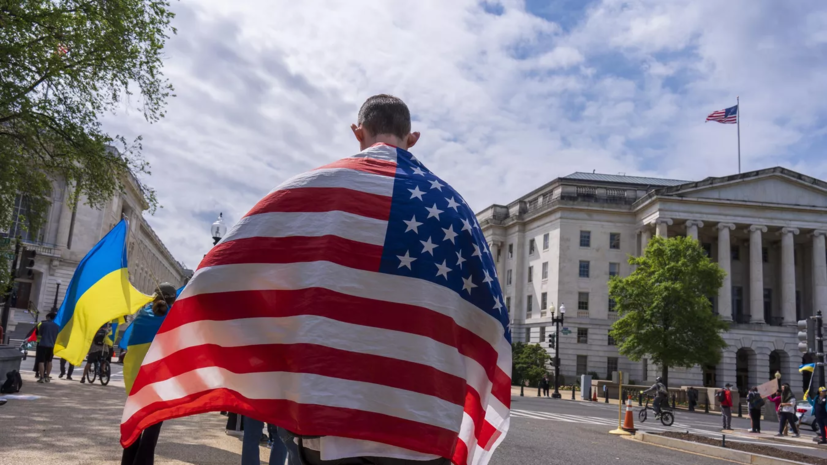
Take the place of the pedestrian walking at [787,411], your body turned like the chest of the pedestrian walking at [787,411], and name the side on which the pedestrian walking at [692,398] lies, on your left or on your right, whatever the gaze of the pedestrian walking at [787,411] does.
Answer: on your right

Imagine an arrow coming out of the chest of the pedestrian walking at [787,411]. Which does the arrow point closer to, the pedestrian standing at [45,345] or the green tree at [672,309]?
the pedestrian standing

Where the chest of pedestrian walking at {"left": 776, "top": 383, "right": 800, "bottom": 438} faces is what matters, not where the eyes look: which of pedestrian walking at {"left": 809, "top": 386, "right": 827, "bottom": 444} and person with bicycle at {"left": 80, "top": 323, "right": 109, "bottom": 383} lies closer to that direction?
the person with bicycle

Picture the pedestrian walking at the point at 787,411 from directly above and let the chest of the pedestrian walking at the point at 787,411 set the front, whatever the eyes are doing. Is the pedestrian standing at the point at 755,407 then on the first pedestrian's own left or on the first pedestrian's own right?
on the first pedestrian's own right

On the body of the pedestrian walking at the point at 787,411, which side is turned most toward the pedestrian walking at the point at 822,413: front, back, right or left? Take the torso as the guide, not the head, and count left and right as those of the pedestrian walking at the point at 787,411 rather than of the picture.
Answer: left

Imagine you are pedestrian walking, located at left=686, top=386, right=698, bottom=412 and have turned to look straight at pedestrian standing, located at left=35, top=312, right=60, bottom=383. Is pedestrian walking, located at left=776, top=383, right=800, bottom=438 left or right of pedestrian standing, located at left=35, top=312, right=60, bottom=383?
left
